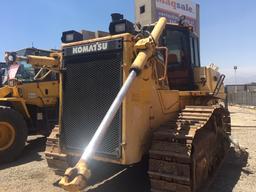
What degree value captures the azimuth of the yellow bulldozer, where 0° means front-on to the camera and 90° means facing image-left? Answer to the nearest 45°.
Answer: approximately 45°

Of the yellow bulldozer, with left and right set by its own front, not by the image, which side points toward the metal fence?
back

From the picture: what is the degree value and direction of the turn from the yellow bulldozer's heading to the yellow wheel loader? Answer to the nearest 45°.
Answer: approximately 90° to its right
